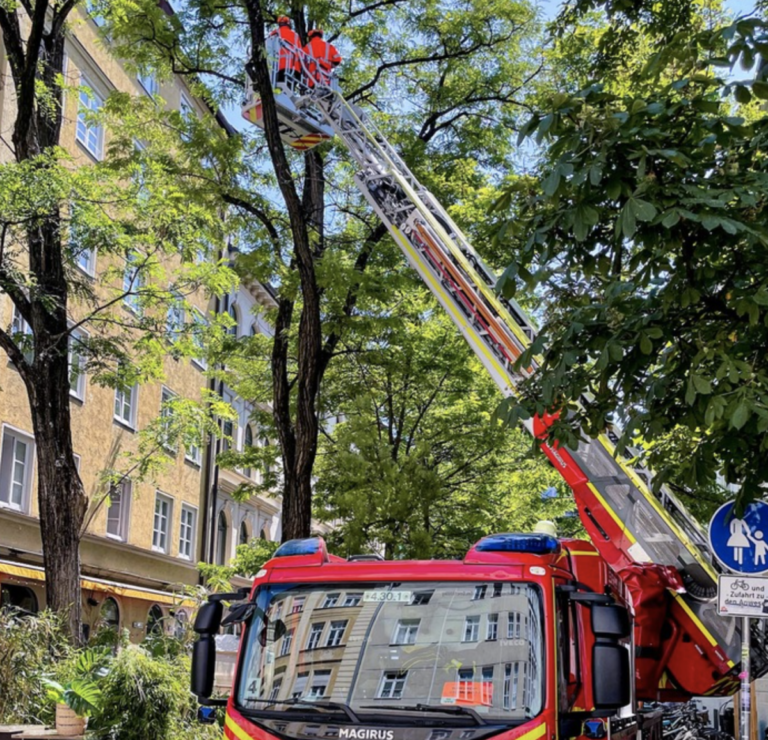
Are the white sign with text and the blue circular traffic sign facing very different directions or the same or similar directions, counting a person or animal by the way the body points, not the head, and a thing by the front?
same or similar directions

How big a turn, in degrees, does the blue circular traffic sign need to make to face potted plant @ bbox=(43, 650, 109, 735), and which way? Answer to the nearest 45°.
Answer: approximately 90° to its right

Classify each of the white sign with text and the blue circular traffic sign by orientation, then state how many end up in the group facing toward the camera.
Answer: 2

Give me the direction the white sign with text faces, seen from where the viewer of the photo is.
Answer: facing the viewer

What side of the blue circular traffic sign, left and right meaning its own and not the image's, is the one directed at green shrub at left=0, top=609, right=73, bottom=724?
right

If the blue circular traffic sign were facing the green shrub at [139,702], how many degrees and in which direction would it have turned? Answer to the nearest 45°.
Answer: approximately 90° to its right

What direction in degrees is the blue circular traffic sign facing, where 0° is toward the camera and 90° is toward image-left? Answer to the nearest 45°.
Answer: approximately 0°

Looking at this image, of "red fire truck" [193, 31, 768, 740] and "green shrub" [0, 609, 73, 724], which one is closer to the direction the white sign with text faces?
the red fire truck
